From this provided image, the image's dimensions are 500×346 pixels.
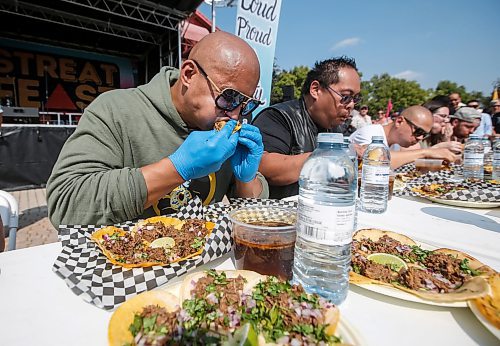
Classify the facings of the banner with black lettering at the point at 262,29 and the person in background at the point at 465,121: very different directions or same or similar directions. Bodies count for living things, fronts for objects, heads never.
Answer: same or similar directions

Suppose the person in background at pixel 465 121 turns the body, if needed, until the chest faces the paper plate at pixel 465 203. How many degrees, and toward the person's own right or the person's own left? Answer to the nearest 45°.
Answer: approximately 45° to the person's own right

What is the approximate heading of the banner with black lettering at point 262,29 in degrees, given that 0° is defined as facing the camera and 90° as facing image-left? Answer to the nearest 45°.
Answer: approximately 0°

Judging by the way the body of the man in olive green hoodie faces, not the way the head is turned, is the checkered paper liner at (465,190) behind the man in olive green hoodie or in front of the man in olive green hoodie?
in front

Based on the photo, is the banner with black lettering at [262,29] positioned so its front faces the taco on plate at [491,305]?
yes

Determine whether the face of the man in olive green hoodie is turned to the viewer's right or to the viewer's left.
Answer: to the viewer's right

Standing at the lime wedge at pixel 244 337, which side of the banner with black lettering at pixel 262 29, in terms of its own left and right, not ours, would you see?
front

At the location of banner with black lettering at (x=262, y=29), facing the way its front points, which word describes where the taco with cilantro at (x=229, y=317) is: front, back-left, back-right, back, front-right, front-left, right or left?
front

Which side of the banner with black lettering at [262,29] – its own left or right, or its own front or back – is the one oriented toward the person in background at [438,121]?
left

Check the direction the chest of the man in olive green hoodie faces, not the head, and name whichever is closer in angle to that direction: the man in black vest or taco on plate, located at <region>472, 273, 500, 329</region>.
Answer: the taco on plate

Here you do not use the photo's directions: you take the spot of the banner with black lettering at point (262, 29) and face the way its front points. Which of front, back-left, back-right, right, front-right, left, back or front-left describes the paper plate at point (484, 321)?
front

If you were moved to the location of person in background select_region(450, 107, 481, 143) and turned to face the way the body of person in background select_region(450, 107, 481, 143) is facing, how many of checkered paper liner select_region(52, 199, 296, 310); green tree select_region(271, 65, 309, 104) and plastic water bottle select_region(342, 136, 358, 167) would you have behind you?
1

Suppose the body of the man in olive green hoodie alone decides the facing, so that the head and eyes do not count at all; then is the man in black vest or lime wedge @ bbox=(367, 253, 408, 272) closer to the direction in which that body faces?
the lime wedge

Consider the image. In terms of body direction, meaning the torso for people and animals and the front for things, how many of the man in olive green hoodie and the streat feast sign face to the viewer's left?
0
